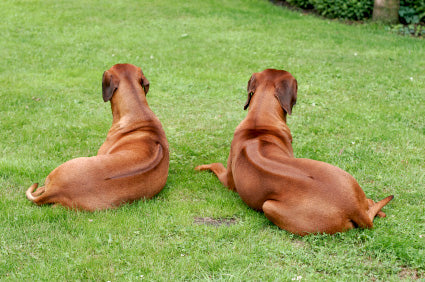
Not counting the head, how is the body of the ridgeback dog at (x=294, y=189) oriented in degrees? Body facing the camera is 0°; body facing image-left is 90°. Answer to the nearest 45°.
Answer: approximately 135°

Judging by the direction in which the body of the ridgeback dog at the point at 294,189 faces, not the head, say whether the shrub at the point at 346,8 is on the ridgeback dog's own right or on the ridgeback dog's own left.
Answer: on the ridgeback dog's own right

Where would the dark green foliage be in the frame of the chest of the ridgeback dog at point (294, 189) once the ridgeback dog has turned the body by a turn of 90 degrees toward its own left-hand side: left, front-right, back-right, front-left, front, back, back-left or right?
back-right

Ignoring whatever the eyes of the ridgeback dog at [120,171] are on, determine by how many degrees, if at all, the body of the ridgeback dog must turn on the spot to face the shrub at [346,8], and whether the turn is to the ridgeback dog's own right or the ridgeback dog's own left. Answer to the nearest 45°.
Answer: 0° — it already faces it

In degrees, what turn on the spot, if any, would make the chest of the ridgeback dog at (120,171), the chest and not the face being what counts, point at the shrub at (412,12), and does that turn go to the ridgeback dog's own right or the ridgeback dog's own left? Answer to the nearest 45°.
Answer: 0° — it already faces it

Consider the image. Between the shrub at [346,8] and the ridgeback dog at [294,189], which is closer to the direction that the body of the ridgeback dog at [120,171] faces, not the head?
the shrub

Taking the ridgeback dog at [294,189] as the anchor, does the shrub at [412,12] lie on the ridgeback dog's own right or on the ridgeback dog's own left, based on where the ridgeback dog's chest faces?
on the ridgeback dog's own right

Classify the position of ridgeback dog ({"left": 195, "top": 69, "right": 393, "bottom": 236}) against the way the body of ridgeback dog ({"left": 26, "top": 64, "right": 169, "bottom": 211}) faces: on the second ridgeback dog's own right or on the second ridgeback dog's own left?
on the second ridgeback dog's own right

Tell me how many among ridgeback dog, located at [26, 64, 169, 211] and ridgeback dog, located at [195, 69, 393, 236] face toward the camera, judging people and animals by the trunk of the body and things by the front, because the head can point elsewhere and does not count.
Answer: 0

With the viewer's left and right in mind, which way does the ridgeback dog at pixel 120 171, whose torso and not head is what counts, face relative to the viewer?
facing away from the viewer and to the right of the viewer
